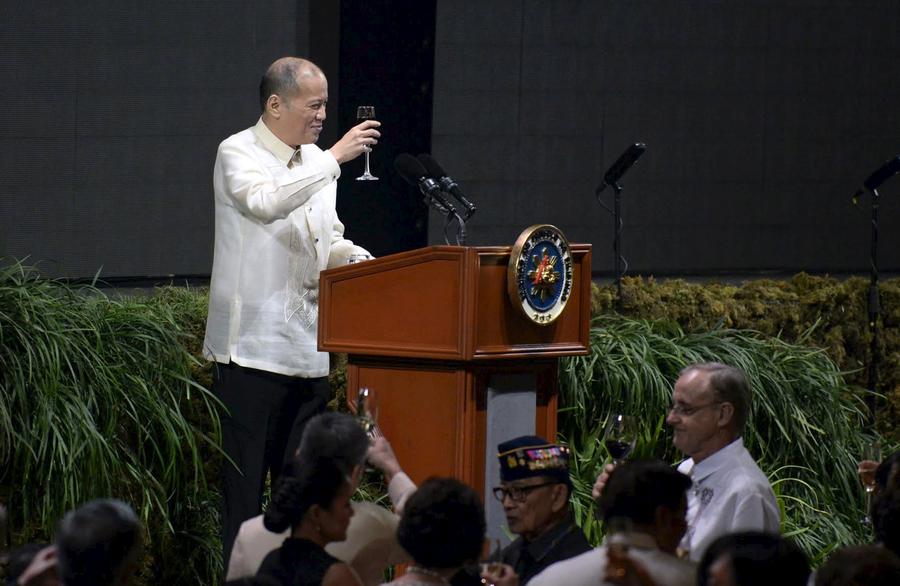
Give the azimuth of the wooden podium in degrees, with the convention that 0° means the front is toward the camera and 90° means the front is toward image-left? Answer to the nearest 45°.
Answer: approximately 315°

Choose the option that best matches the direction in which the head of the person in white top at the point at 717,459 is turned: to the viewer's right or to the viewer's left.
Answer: to the viewer's left

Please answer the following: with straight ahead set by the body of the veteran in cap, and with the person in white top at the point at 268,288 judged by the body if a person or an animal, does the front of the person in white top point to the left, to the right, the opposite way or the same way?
to the left

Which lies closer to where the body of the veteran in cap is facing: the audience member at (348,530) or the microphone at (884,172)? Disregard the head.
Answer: the audience member

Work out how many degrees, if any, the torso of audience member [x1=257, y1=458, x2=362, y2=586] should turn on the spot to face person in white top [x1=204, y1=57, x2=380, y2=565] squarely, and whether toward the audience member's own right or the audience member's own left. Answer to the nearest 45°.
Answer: approximately 45° to the audience member's own left

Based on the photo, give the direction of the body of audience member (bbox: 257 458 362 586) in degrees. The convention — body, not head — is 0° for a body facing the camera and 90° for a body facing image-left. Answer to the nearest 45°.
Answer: approximately 225°

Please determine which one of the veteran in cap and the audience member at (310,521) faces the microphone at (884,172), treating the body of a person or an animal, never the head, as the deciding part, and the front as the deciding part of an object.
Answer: the audience member

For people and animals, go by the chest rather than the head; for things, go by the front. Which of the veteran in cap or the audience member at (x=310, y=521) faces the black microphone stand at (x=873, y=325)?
the audience member

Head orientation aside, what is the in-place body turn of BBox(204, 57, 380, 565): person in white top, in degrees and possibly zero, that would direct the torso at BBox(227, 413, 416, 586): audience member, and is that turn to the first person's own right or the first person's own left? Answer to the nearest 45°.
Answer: approximately 45° to the first person's own right

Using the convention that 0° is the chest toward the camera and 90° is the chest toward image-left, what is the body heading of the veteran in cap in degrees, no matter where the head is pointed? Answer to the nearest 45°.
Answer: approximately 45°

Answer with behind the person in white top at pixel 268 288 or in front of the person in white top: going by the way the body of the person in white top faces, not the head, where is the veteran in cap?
in front
